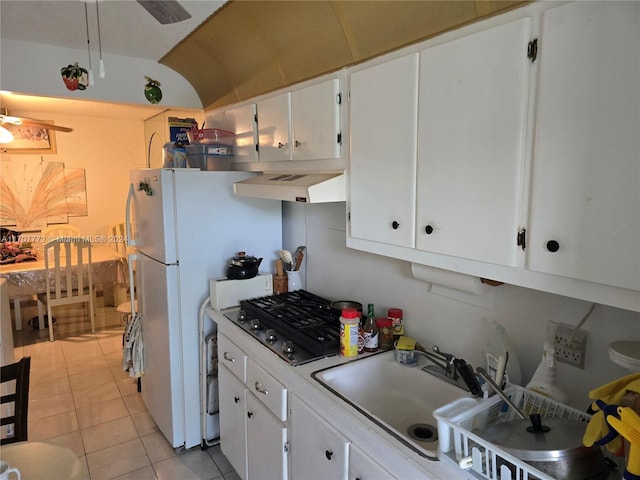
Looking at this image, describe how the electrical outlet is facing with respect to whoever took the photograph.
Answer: facing the viewer and to the left of the viewer

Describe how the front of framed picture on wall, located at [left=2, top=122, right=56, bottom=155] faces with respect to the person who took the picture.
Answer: facing the viewer

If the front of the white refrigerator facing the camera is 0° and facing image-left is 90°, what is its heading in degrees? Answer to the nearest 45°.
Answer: approximately 90°

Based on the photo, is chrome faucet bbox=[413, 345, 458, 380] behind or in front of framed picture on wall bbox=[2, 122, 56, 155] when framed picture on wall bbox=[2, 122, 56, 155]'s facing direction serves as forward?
in front

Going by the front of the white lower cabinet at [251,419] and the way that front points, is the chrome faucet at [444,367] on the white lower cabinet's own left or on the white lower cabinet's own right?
on the white lower cabinet's own left

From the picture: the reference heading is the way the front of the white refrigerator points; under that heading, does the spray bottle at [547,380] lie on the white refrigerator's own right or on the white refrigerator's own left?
on the white refrigerator's own left

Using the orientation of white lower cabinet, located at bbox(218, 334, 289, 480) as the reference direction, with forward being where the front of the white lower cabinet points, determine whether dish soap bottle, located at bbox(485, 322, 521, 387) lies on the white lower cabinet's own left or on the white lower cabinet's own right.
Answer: on the white lower cabinet's own left

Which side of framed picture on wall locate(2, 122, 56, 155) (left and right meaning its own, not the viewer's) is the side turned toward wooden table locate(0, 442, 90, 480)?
front

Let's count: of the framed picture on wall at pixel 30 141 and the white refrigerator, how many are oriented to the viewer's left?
1

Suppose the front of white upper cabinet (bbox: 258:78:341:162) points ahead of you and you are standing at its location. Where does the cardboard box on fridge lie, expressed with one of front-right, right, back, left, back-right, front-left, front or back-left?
right

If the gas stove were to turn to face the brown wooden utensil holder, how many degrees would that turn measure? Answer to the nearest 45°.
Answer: approximately 135° to its right

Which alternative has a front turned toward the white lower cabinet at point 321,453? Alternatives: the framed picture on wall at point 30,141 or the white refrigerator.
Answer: the framed picture on wall
